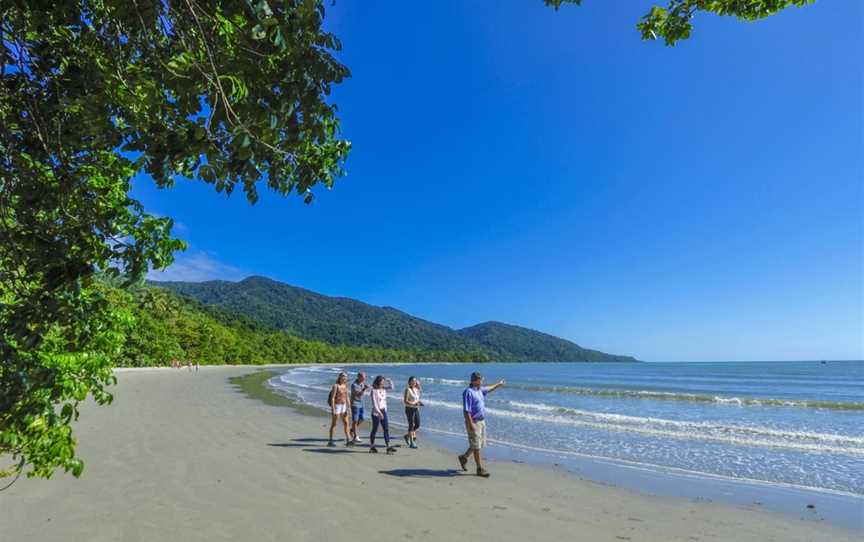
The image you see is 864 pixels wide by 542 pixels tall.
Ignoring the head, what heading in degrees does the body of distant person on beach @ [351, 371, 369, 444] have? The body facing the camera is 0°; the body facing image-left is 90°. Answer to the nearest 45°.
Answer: approximately 315°

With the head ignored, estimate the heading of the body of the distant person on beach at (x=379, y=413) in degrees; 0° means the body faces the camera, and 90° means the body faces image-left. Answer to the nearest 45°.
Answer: approximately 315°

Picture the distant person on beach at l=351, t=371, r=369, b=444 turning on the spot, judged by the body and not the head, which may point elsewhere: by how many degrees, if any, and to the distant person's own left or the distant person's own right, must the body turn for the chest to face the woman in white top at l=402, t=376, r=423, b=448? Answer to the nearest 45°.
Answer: approximately 45° to the distant person's own left

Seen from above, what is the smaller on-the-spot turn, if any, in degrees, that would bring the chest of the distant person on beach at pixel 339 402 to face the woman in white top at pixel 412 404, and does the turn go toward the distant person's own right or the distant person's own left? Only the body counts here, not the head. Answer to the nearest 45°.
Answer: approximately 45° to the distant person's own left

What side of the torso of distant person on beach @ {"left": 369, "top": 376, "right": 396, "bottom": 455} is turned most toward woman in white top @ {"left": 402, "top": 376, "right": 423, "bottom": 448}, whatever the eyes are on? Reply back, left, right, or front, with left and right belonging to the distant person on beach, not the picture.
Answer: left

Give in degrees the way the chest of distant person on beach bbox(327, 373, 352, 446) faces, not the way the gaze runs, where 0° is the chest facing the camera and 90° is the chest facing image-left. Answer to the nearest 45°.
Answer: approximately 315°
